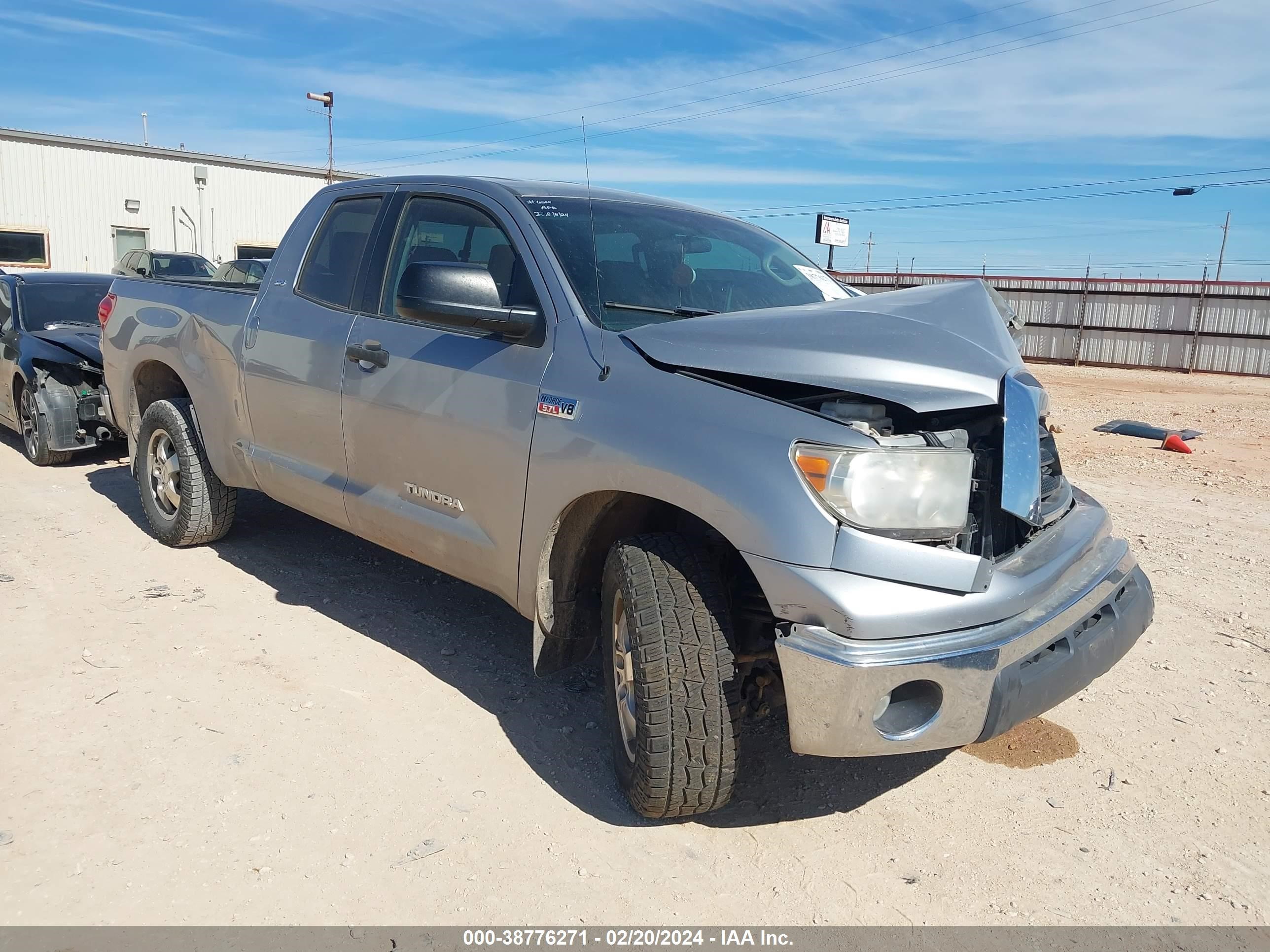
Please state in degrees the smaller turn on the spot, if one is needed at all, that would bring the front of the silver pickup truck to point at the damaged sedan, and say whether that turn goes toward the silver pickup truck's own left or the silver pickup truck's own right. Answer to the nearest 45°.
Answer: approximately 180°

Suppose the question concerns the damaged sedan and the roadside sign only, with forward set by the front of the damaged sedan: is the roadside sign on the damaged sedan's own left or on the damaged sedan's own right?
on the damaged sedan's own left

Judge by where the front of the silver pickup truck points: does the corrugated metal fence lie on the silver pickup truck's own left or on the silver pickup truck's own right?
on the silver pickup truck's own left

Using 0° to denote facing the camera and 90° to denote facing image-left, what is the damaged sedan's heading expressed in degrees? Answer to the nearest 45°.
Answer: approximately 315°

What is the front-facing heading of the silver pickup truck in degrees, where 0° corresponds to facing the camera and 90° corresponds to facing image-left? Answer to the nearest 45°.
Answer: approximately 315°

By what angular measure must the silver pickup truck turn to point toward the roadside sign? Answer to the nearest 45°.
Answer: approximately 135° to its left

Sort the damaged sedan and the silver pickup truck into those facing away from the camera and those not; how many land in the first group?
0

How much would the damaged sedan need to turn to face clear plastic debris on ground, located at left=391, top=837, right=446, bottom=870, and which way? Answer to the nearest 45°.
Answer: approximately 45° to its right

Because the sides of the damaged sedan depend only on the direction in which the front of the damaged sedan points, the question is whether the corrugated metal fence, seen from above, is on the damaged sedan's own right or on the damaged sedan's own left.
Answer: on the damaged sedan's own left

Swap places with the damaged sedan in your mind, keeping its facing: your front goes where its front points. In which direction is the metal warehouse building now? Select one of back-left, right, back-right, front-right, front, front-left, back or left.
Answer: back-left

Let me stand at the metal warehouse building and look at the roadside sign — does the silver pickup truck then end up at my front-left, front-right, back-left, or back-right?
front-right

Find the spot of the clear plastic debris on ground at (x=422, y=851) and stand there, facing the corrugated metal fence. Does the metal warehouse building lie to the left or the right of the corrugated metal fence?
left
